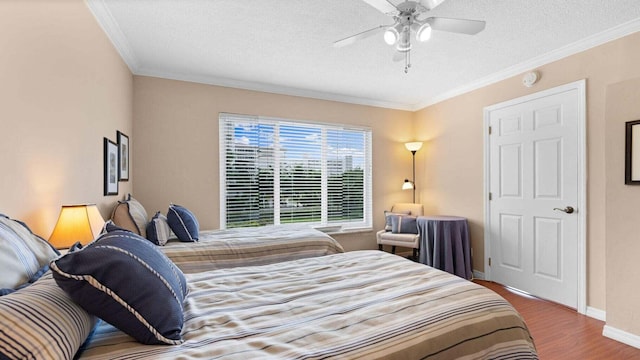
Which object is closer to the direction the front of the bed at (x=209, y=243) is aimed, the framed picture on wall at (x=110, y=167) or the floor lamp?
the floor lamp

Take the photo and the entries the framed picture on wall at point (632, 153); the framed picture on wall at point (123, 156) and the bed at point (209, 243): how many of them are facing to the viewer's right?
2

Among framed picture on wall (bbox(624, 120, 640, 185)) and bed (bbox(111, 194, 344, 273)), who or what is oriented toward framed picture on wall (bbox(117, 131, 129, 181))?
framed picture on wall (bbox(624, 120, 640, 185))

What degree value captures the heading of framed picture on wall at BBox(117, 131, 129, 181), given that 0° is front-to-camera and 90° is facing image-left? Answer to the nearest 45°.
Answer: approximately 270°

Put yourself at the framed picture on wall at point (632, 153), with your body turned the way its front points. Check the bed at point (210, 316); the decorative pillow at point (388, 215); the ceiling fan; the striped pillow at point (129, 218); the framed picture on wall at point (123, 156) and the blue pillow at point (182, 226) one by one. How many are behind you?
0

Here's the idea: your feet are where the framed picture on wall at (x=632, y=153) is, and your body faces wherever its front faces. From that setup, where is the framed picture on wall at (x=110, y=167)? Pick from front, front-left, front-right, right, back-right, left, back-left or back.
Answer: front

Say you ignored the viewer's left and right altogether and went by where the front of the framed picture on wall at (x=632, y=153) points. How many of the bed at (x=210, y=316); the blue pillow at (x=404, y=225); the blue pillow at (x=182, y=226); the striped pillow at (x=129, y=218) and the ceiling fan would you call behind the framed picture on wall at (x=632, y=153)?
0

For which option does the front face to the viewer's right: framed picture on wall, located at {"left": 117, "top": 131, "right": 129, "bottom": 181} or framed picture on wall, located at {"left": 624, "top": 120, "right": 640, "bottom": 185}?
framed picture on wall, located at {"left": 117, "top": 131, "right": 129, "bottom": 181}

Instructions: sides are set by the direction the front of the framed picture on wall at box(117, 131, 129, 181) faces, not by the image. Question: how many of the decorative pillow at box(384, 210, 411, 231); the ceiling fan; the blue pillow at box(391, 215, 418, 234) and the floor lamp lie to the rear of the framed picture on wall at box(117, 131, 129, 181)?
0

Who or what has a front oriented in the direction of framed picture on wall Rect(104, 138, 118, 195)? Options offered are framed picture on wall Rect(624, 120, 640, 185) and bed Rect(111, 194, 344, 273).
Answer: framed picture on wall Rect(624, 120, 640, 185)

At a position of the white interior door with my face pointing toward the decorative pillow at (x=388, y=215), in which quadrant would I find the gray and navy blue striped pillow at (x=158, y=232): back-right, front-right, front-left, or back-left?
front-left

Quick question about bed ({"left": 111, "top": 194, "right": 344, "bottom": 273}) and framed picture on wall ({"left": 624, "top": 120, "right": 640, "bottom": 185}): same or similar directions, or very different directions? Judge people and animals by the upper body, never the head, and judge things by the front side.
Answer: very different directions

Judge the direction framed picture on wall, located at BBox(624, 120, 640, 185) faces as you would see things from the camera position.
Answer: facing the viewer and to the left of the viewer

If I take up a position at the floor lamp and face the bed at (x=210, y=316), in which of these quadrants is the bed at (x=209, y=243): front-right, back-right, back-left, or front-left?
front-right

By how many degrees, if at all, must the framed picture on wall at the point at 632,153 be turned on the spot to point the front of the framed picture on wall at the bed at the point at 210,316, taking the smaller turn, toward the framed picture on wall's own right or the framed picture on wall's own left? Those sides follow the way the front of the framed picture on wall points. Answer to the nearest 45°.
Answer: approximately 45° to the framed picture on wall's own left

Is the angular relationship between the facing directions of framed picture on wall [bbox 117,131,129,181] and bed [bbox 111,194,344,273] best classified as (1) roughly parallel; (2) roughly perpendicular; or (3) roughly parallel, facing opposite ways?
roughly parallel

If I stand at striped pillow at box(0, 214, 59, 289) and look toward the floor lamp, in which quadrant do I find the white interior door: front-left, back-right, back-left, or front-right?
front-right

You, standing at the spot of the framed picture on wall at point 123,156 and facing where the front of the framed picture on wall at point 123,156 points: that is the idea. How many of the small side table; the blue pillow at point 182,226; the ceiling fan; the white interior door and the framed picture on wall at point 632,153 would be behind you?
0

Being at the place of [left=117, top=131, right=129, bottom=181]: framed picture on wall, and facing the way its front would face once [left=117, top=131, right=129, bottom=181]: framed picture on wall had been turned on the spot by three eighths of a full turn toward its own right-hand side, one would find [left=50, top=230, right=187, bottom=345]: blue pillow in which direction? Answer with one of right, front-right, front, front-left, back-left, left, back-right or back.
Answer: front-left

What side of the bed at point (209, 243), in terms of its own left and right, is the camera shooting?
right
